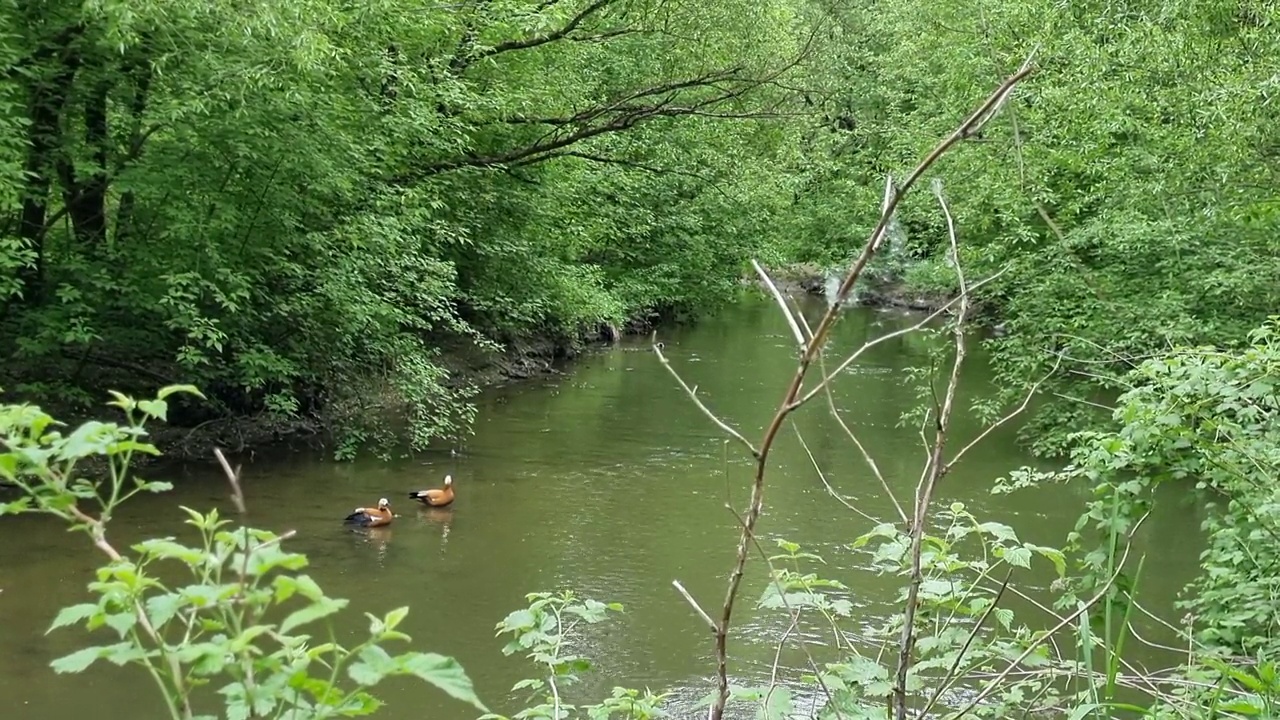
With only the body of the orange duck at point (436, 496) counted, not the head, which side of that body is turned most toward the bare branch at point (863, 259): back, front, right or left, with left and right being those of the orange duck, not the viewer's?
right

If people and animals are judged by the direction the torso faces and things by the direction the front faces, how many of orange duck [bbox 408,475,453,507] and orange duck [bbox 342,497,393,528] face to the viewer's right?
2

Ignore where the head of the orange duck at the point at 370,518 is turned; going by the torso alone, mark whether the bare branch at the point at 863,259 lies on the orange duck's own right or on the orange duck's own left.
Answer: on the orange duck's own right

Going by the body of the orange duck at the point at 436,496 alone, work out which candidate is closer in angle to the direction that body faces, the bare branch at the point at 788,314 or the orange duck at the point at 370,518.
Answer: the bare branch

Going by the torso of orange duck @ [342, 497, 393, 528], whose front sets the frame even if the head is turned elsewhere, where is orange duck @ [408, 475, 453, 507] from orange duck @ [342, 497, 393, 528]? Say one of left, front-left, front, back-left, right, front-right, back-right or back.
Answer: front-left

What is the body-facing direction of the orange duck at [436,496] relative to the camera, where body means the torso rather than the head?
to the viewer's right

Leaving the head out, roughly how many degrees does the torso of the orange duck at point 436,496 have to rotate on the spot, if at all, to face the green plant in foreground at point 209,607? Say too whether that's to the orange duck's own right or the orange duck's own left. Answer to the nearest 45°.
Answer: approximately 90° to the orange duck's own right

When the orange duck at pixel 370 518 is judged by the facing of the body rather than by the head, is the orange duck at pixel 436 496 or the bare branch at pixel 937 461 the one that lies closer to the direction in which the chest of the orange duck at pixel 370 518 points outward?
the orange duck

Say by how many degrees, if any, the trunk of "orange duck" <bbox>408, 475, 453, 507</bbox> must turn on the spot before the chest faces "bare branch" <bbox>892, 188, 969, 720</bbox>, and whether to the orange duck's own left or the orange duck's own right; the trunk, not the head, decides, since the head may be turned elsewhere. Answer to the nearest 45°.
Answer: approximately 90° to the orange duck's own right

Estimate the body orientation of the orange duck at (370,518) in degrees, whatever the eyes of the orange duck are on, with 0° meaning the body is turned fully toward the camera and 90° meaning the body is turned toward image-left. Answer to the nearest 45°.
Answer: approximately 270°

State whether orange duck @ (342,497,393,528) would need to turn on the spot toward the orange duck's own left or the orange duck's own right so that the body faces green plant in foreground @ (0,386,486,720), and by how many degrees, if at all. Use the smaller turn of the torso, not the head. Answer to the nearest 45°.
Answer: approximately 90° to the orange duck's own right
